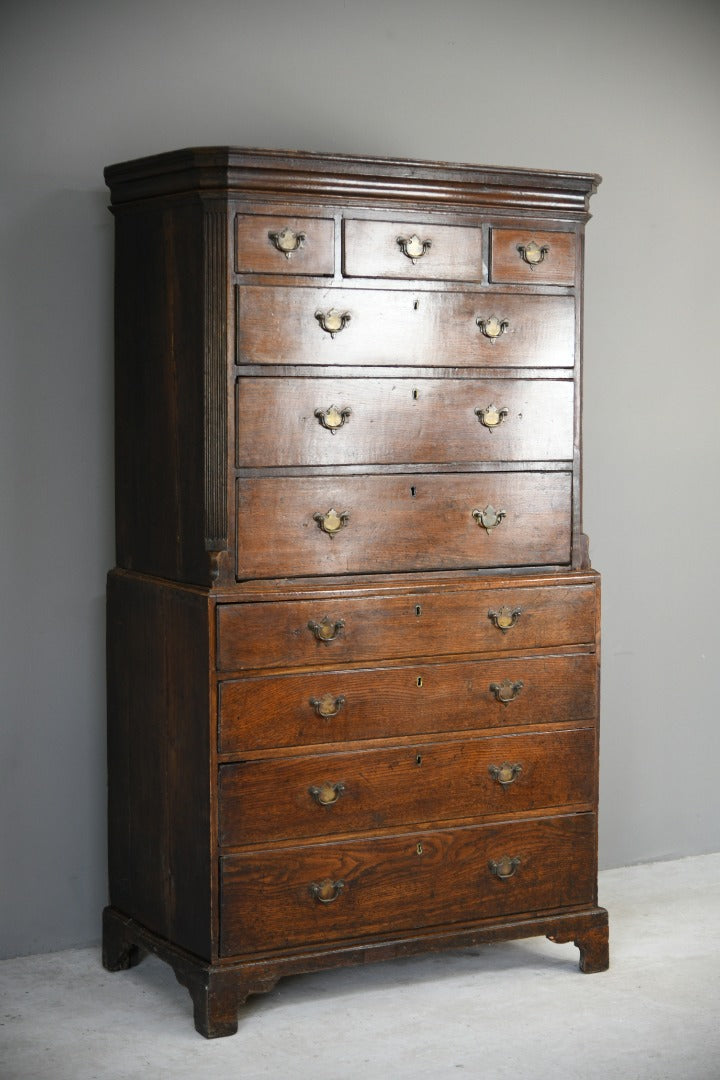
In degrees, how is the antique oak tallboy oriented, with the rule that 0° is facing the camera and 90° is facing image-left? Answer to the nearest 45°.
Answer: approximately 315°
